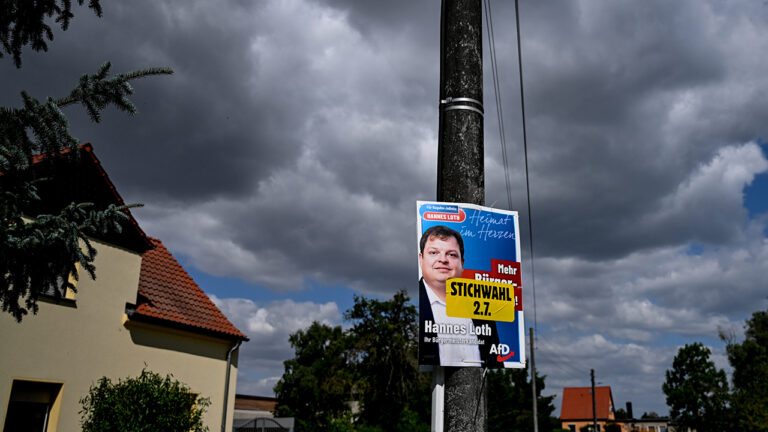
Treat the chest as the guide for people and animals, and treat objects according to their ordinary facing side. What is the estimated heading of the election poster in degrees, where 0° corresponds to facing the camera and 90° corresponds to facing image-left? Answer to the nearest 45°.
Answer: approximately 0°

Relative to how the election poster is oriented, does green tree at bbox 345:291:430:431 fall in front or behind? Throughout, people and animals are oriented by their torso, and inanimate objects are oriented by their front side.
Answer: behind
